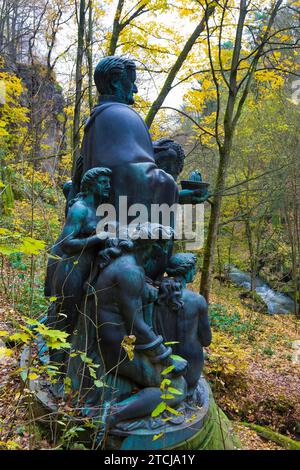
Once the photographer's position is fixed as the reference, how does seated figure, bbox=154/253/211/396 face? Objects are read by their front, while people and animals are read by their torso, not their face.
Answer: facing away from the viewer and to the right of the viewer

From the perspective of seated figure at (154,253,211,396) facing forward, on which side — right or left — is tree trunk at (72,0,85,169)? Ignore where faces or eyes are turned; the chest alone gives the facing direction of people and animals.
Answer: on its left

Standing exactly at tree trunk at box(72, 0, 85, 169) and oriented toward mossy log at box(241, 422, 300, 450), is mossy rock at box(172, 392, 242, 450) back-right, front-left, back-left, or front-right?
front-right

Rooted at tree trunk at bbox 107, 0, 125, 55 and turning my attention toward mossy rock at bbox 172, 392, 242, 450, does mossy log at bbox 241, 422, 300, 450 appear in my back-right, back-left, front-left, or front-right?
front-left
